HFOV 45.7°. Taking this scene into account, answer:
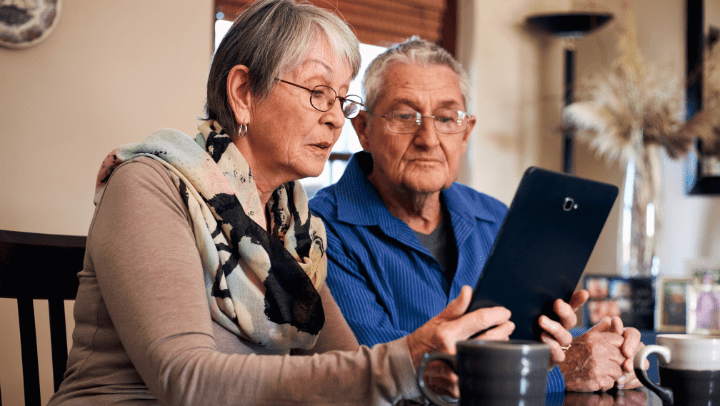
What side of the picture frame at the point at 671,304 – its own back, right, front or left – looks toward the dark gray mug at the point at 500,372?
front

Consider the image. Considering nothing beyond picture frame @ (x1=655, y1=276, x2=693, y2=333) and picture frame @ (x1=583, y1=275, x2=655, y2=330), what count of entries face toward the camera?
2

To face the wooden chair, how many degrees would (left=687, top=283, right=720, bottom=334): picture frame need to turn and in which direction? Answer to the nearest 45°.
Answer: approximately 45° to its right

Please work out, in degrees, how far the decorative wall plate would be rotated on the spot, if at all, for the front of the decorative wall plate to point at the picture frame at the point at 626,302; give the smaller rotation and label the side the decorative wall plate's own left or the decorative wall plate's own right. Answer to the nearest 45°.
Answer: approximately 90° to the decorative wall plate's own left

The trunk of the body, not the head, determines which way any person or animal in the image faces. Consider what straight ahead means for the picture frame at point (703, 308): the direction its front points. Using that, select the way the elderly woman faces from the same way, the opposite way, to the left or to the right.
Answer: to the left

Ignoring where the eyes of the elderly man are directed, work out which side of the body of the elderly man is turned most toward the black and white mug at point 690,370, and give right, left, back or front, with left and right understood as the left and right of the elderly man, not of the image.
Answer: front

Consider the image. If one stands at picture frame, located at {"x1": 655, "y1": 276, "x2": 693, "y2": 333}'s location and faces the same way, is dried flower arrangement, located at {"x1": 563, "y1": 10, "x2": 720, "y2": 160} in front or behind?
behind

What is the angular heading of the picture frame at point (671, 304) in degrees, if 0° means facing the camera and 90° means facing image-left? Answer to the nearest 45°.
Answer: approximately 0°
